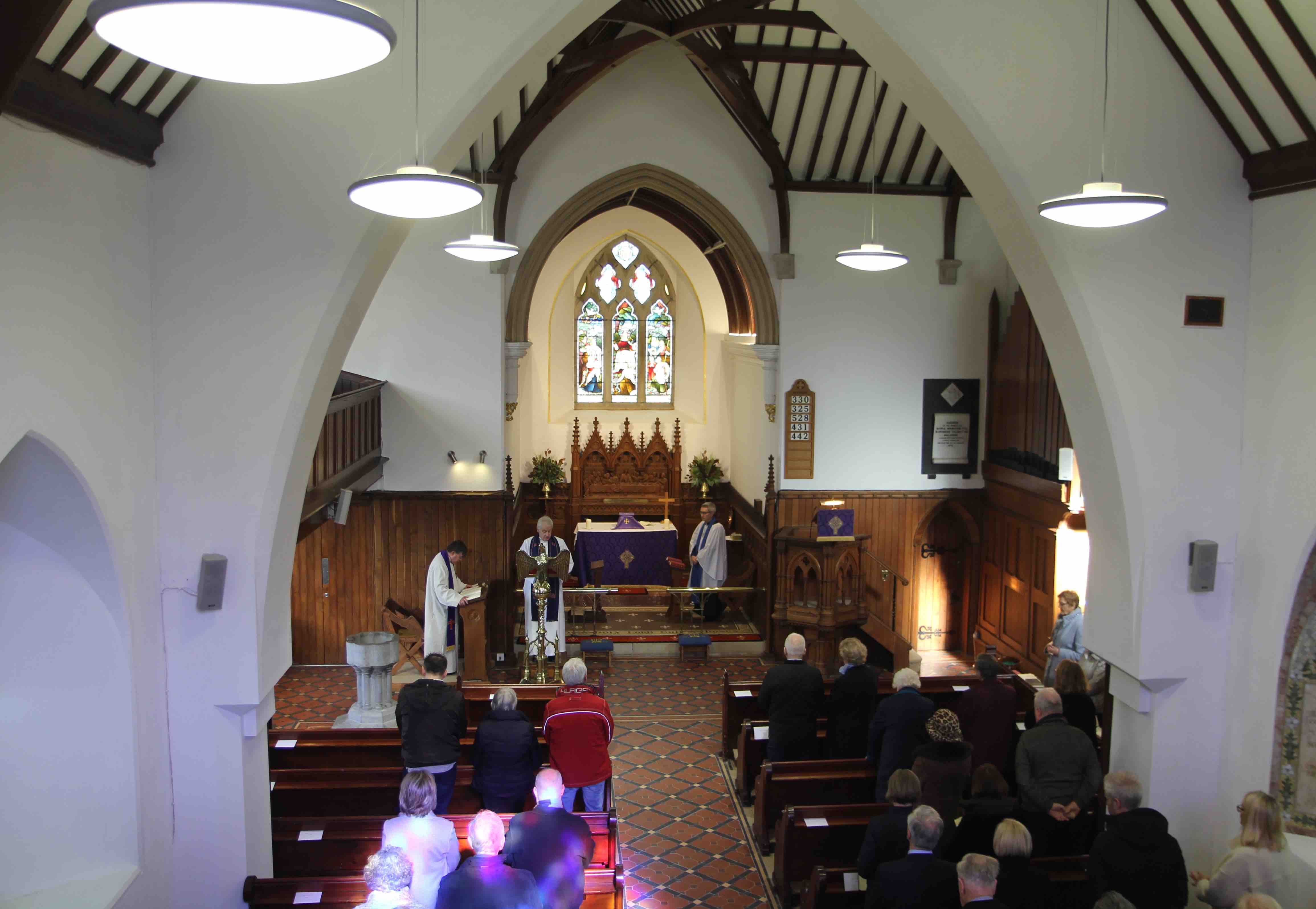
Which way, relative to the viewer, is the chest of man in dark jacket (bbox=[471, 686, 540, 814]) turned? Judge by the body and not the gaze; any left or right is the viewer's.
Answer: facing away from the viewer

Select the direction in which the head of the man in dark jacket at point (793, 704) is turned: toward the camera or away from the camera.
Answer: away from the camera

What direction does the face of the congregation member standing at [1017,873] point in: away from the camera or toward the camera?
away from the camera

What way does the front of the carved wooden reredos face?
toward the camera

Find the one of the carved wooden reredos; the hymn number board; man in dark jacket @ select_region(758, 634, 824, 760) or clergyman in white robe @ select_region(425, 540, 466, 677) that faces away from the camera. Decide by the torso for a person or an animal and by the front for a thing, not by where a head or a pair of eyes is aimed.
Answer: the man in dark jacket

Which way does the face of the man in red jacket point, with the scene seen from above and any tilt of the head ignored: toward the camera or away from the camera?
away from the camera

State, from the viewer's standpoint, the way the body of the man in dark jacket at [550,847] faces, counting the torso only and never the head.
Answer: away from the camera

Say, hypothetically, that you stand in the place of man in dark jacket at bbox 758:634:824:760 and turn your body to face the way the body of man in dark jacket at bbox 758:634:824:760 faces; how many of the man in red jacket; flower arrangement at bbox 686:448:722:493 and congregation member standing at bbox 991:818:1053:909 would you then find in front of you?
1

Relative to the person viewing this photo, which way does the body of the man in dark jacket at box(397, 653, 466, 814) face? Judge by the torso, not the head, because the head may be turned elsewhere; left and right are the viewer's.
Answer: facing away from the viewer

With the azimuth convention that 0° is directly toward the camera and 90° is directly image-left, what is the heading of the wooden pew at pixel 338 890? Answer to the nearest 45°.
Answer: approximately 180°

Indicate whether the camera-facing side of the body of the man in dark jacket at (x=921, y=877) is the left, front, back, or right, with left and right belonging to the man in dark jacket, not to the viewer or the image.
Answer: back

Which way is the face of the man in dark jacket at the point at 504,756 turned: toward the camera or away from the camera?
away from the camera

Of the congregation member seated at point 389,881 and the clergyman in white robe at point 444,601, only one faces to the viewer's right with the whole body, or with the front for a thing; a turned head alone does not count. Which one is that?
the clergyman in white robe

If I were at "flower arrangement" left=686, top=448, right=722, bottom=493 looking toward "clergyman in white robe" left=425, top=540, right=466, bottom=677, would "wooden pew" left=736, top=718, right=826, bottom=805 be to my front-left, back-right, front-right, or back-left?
front-left

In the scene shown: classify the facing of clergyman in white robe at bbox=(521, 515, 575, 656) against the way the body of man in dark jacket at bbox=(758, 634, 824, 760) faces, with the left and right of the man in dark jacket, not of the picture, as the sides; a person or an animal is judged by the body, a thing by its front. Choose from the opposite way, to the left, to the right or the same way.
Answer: the opposite way

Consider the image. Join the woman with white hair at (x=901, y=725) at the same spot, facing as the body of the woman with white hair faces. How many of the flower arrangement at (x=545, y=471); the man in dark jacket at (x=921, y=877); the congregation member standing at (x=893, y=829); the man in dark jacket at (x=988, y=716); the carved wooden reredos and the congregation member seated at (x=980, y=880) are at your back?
3

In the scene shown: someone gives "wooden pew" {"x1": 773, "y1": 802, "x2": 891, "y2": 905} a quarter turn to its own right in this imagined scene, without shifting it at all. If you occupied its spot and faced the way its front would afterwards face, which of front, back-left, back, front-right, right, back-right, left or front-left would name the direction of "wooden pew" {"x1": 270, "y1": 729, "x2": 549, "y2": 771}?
back

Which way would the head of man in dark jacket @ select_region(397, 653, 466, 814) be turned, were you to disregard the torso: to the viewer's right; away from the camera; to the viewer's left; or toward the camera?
away from the camera

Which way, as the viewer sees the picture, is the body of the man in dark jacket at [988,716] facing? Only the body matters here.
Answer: away from the camera

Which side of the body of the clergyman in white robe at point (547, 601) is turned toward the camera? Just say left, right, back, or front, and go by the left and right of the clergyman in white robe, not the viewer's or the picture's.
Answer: front

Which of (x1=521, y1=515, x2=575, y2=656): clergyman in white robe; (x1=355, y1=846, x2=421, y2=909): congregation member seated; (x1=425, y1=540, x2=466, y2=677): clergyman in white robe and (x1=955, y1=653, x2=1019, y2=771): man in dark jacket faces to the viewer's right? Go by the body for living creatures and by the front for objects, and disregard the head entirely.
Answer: (x1=425, y1=540, x2=466, y2=677): clergyman in white robe
